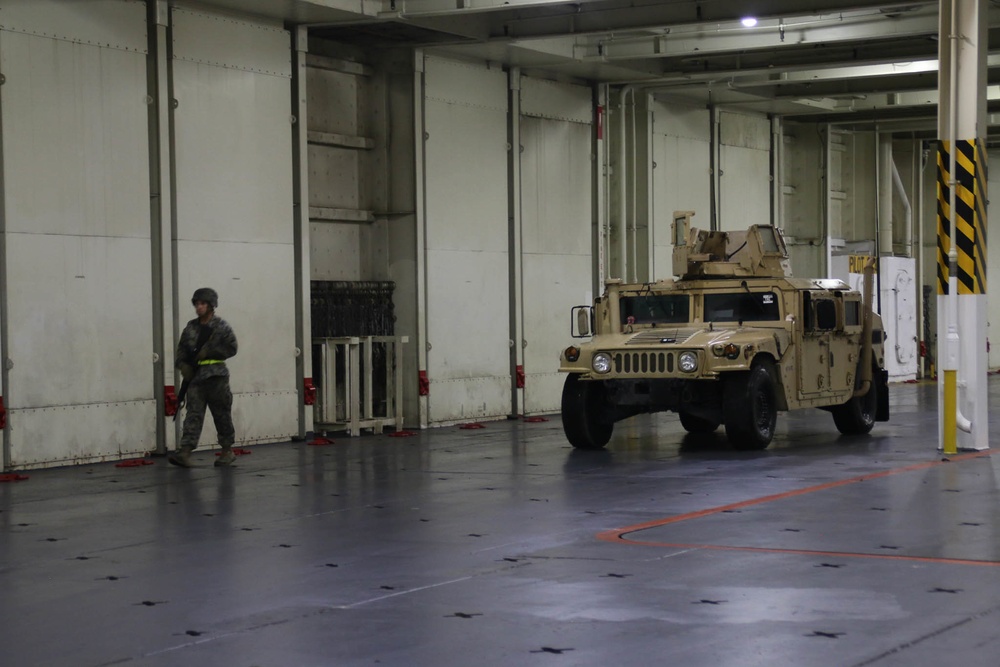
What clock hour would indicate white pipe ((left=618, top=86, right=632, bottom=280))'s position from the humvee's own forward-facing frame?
The white pipe is roughly at 4 o'clock from the humvee.

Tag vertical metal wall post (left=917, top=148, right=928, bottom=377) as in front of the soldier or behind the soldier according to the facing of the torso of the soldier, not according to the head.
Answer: behind

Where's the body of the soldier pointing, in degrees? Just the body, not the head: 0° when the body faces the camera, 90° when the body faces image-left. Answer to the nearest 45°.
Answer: approximately 45°

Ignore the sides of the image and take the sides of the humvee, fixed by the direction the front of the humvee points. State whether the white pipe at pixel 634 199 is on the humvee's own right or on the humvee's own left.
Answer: on the humvee's own right

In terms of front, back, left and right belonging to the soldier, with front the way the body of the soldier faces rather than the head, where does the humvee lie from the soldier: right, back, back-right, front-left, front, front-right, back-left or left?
back-left

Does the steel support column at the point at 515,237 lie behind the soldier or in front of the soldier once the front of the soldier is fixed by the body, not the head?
behind

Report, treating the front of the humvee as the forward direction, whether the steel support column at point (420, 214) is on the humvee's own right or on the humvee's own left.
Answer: on the humvee's own right
